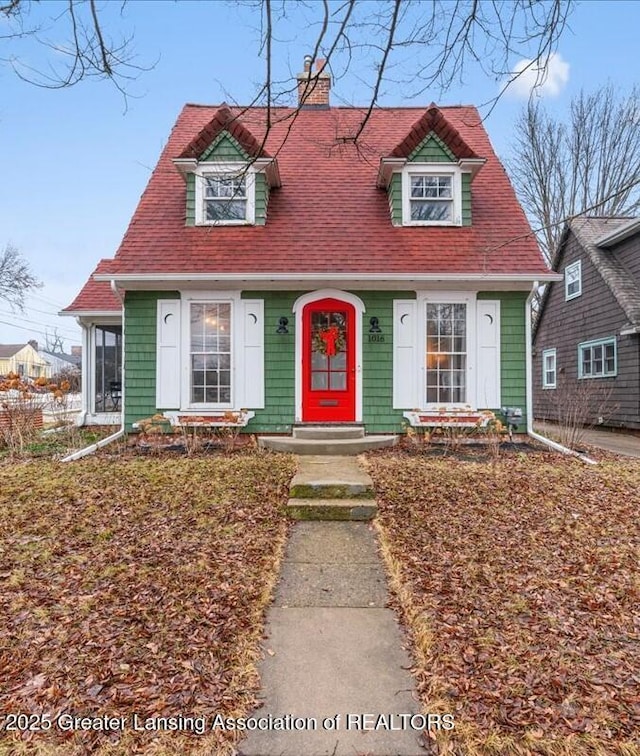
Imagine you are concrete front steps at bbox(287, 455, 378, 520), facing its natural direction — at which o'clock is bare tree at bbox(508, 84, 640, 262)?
The bare tree is roughly at 7 o'clock from the concrete front steps.

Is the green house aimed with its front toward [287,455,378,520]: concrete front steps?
yes

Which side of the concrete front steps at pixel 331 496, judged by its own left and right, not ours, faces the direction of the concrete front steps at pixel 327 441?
back

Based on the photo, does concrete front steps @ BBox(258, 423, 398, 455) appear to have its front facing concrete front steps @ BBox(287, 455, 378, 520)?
yes

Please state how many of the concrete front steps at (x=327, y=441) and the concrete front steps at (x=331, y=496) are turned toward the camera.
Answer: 2

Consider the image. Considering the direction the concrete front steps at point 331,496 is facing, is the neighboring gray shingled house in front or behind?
behind

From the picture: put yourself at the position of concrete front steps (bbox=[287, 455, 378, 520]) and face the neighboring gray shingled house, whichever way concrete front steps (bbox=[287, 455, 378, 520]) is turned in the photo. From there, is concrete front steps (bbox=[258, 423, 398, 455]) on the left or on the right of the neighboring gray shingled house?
left

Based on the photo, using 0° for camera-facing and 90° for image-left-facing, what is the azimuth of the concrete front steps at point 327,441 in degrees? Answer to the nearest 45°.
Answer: approximately 0°

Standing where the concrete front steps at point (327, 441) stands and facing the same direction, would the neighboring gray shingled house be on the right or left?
on its left

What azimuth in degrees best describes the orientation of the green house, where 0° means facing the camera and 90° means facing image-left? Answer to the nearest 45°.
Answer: approximately 0°
